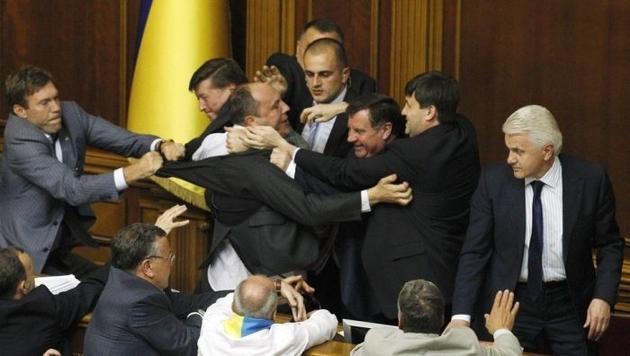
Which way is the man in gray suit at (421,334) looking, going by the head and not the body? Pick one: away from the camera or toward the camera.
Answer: away from the camera

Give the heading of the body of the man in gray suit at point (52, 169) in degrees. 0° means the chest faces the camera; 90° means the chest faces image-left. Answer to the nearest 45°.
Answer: approximately 315°

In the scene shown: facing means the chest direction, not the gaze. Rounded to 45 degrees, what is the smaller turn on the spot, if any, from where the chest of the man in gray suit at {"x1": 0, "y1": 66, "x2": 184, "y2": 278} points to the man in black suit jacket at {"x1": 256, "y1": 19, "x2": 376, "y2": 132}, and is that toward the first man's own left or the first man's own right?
approximately 45° to the first man's own left

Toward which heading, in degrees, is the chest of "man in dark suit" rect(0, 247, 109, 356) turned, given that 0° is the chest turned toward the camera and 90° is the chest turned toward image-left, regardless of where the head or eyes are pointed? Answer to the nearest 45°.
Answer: approximately 225°

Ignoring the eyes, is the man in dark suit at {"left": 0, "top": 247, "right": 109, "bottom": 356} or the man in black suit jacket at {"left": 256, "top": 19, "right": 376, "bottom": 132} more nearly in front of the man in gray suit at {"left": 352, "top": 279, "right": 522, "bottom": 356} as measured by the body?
the man in black suit jacket

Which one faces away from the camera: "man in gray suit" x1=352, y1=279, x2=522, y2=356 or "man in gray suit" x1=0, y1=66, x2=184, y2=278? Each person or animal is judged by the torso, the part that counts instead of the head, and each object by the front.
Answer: "man in gray suit" x1=352, y1=279, x2=522, y2=356

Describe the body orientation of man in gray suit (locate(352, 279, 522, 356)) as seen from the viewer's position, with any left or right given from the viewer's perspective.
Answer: facing away from the viewer

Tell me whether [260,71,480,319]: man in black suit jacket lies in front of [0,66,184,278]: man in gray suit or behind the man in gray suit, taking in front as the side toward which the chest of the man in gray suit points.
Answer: in front

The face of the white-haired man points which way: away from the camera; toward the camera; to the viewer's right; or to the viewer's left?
to the viewer's left

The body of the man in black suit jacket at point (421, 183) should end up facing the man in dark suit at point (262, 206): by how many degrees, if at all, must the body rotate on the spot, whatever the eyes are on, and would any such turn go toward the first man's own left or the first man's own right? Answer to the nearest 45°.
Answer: approximately 45° to the first man's own left

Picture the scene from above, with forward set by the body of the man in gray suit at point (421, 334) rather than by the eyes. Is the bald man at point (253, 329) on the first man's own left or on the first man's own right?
on the first man's own left

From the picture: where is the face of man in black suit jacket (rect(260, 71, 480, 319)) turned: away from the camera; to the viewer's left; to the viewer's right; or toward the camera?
to the viewer's left

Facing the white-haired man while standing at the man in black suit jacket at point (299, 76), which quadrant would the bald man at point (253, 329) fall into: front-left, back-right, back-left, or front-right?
front-right

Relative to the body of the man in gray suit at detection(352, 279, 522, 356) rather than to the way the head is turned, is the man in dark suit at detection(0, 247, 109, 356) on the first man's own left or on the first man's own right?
on the first man's own left
